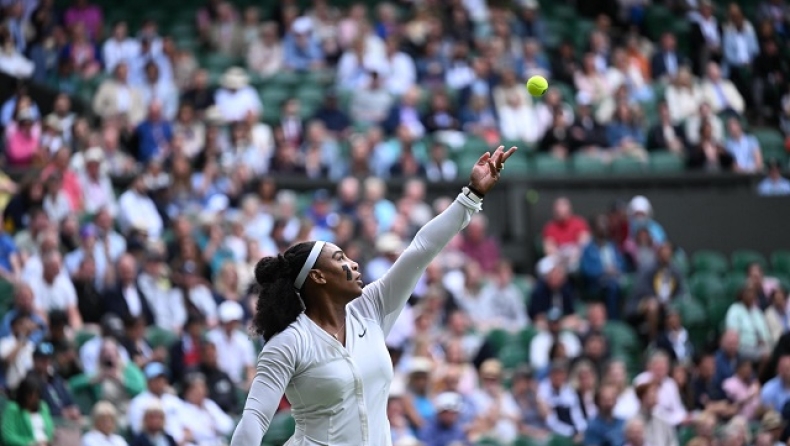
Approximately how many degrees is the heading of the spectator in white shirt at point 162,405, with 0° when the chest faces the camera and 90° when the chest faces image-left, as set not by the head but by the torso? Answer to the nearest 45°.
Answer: approximately 0°

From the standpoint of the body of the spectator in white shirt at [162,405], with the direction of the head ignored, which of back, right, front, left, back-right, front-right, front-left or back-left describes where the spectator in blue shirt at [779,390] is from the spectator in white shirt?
left

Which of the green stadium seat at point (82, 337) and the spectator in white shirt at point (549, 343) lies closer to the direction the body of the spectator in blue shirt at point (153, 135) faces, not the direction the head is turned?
the green stadium seat

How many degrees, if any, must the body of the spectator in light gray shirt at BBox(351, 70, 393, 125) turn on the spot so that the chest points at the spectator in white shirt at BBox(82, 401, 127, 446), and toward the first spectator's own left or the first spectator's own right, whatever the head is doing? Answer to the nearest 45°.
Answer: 0° — they already face them

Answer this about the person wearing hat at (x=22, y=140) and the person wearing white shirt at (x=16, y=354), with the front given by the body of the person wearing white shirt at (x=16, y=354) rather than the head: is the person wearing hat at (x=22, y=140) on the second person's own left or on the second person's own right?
on the second person's own left

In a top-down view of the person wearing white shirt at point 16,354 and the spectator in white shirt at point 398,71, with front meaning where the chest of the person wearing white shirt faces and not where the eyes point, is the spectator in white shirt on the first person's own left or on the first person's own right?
on the first person's own left

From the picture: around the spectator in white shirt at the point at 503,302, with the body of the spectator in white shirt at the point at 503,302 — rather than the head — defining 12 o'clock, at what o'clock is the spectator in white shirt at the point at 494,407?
the spectator in white shirt at the point at 494,407 is roughly at 12 o'clock from the spectator in white shirt at the point at 503,302.

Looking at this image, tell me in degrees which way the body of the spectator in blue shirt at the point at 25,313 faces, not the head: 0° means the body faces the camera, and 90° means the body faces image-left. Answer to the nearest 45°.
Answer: approximately 0°

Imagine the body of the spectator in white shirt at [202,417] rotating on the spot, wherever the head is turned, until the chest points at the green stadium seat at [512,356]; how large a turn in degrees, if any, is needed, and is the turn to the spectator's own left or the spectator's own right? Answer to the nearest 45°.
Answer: approximately 135° to the spectator's own left
